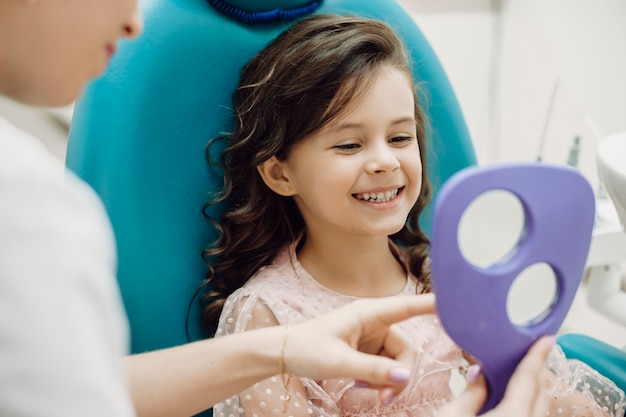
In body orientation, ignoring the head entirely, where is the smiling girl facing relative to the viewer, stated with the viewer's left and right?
facing the viewer and to the right of the viewer

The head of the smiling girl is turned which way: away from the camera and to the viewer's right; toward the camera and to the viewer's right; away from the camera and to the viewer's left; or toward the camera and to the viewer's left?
toward the camera and to the viewer's right
